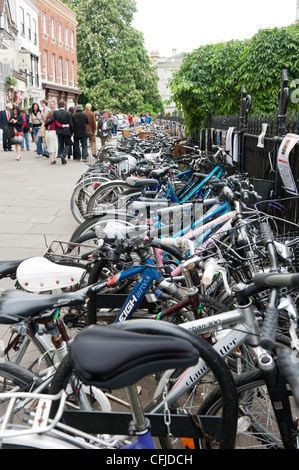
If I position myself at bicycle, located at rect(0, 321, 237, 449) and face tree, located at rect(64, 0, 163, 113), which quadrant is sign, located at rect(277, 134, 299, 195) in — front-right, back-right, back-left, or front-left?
front-right

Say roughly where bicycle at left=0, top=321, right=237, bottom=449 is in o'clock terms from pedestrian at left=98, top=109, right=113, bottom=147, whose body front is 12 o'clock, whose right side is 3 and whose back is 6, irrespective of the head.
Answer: The bicycle is roughly at 12 o'clock from the pedestrian.

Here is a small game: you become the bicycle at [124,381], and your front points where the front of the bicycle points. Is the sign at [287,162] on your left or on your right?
on your left

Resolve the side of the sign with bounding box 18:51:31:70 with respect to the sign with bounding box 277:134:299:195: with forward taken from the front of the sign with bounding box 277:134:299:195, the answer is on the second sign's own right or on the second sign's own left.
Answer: on the second sign's own right

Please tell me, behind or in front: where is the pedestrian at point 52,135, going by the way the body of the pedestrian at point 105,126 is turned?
in front

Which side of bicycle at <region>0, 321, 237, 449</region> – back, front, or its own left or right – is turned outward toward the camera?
right

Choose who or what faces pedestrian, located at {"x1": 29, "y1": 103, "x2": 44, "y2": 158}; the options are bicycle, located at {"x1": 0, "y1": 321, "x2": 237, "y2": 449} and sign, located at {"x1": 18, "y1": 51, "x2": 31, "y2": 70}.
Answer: the sign

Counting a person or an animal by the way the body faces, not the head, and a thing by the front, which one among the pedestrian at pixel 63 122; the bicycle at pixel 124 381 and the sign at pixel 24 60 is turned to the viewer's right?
the bicycle

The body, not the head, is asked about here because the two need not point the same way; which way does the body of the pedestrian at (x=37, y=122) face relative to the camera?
toward the camera

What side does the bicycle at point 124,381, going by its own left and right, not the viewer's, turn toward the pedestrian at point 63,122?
left

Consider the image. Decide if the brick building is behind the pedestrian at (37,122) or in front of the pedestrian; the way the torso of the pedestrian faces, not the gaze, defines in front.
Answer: behind

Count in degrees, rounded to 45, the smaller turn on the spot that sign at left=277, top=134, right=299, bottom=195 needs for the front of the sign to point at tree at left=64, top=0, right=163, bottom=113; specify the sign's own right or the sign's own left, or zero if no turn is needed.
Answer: approximately 135° to the sign's own right

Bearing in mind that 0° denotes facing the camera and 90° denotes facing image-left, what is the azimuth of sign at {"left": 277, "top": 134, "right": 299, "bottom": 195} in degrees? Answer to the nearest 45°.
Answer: approximately 45°

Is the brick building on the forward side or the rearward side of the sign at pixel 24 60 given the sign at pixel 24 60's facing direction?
on the rearward side

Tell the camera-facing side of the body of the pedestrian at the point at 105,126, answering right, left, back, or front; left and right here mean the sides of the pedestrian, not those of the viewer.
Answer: front

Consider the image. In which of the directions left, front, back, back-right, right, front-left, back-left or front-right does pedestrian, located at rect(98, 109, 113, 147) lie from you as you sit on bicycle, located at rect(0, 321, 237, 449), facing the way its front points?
left
